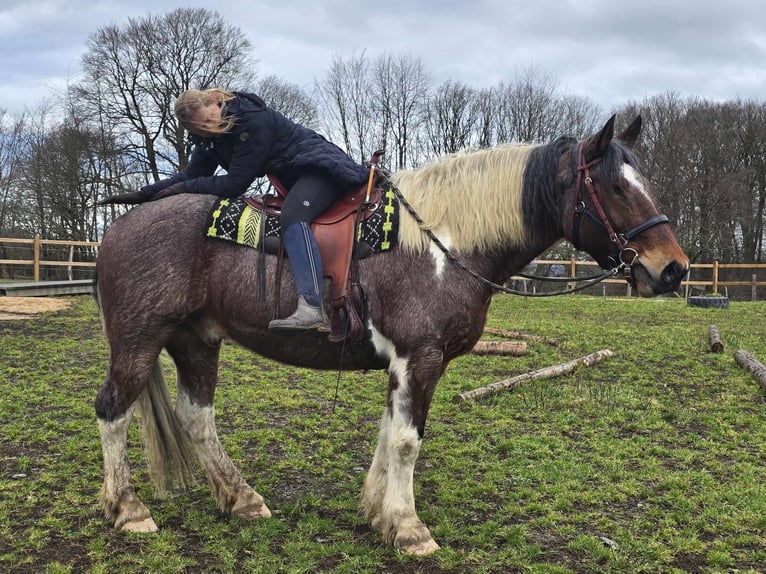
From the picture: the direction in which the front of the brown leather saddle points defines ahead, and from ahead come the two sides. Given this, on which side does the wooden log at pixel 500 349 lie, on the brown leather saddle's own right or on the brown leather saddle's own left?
on the brown leather saddle's own left

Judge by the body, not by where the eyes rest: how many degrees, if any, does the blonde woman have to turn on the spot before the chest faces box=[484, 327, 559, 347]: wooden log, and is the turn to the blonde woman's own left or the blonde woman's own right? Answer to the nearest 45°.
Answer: approximately 135° to the blonde woman's own right

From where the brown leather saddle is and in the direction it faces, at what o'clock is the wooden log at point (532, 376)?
The wooden log is roughly at 10 o'clock from the brown leather saddle.

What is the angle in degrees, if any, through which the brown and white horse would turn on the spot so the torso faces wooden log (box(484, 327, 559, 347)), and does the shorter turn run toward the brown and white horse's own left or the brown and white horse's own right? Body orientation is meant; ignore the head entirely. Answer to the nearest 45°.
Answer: approximately 90° to the brown and white horse's own left

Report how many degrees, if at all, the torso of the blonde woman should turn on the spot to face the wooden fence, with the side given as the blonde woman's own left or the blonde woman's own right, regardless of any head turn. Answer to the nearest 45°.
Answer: approximately 135° to the blonde woman's own right

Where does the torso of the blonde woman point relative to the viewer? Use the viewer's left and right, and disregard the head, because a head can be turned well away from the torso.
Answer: facing to the left of the viewer

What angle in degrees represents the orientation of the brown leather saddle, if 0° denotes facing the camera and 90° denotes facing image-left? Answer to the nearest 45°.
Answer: approximately 270°

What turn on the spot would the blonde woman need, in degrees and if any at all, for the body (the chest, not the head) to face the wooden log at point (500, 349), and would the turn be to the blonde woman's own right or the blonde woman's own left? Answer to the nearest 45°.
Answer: approximately 135° to the blonde woman's own right

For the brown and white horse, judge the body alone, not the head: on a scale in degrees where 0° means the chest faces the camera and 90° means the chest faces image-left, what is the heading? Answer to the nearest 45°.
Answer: approximately 270°
